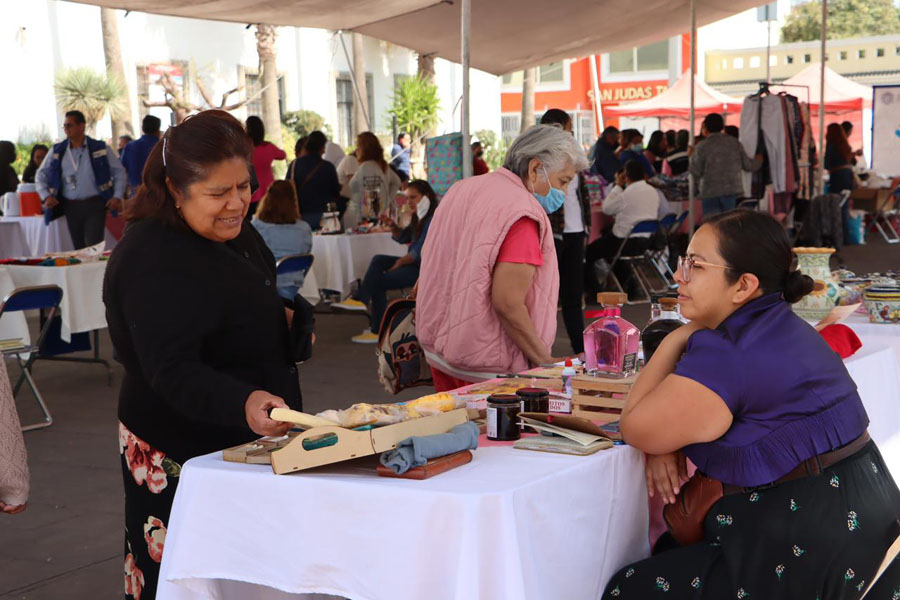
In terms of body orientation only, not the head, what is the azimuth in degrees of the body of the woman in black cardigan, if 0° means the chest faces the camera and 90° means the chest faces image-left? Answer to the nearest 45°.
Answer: approximately 315°

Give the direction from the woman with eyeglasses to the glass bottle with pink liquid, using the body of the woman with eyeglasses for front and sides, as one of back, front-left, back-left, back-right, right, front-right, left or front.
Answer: front-right

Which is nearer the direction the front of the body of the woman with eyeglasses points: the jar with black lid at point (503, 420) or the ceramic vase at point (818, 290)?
the jar with black lid

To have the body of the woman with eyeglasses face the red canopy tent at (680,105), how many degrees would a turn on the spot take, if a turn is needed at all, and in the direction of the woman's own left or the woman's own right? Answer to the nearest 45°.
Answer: approximately 90° to the woman's own right

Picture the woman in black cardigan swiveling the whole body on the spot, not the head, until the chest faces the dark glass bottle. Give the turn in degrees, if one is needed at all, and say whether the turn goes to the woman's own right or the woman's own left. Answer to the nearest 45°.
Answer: approximately 45° to the woman's own left

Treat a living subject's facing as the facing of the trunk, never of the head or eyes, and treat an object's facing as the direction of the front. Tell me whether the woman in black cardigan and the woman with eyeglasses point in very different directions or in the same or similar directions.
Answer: very different directions

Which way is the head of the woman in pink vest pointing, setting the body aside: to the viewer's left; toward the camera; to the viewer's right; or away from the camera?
to the viewer's right

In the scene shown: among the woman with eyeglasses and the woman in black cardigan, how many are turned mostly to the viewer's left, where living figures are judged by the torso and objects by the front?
1

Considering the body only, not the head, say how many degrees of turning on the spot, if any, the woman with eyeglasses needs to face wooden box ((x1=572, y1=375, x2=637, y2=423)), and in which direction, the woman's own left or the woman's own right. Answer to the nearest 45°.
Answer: approximately 45° to the woman's own right

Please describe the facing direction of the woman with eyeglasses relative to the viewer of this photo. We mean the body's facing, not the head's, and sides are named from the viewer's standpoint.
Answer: facing to the left of the viewer

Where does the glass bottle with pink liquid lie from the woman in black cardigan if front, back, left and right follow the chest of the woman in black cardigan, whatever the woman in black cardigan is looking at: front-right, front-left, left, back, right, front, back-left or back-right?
front-left

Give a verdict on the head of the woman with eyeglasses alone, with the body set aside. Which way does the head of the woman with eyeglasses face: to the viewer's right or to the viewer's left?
to the viewer's left

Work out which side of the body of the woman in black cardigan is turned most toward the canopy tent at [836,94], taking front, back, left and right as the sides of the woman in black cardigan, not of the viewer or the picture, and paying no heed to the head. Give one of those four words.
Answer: left

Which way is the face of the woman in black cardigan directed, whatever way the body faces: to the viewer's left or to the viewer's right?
to the viewer's right

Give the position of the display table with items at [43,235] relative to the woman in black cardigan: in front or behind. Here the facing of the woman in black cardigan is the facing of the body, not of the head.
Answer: behind
